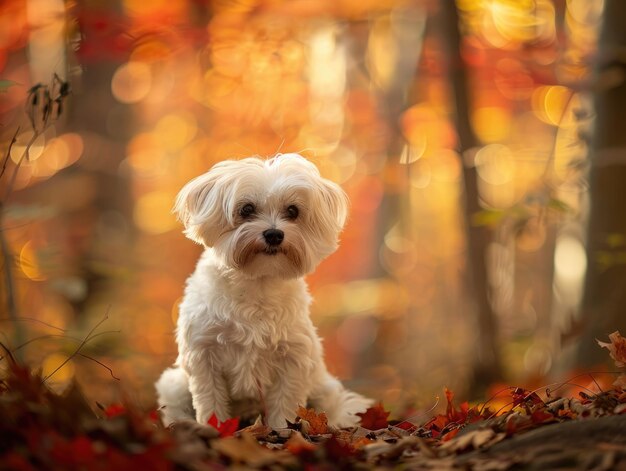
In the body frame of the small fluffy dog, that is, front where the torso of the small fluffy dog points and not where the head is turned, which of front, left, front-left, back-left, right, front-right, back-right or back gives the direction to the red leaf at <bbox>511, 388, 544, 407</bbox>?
left

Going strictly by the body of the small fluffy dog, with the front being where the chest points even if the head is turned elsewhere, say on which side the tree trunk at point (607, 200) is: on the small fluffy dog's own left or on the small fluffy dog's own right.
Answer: on the small fluffy dog's own left

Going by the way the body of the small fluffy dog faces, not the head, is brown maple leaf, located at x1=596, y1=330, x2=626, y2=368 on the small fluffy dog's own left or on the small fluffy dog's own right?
on the small fluffy dog's own left

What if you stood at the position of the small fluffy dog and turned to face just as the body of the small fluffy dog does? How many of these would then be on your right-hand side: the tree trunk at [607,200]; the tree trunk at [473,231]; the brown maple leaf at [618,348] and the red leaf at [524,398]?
0

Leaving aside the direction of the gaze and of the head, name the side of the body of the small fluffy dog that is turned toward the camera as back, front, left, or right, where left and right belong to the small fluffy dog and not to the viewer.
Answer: front

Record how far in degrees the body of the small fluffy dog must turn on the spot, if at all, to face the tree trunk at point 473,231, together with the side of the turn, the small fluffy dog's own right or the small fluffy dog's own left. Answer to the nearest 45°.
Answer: approximately 135° to the small fluffy dog's own left

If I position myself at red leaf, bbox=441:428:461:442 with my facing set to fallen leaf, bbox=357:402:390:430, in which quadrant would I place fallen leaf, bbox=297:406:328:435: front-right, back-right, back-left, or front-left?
front-left

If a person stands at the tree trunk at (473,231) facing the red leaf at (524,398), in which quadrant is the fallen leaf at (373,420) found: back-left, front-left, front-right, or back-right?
front-right

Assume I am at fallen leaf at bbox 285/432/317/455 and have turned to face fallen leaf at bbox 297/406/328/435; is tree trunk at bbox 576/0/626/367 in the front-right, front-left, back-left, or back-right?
front-right

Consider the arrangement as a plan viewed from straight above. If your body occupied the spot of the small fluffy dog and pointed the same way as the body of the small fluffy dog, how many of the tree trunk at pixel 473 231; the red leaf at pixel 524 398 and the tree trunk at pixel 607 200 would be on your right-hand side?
0
